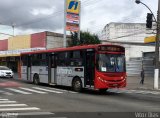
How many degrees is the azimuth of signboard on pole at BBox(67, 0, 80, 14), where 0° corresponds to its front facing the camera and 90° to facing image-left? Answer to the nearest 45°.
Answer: approximately 0°

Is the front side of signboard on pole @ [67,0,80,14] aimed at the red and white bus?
yes

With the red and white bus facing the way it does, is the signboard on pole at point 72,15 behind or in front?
behind

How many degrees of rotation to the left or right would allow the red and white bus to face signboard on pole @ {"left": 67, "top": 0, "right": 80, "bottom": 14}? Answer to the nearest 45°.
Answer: approximately 135° to its left

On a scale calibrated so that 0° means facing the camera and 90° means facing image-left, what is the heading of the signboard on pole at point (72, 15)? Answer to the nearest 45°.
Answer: approximately 0°

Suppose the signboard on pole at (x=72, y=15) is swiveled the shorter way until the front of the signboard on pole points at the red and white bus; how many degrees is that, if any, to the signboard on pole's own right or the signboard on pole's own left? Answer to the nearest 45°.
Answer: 0° — it already faces it
